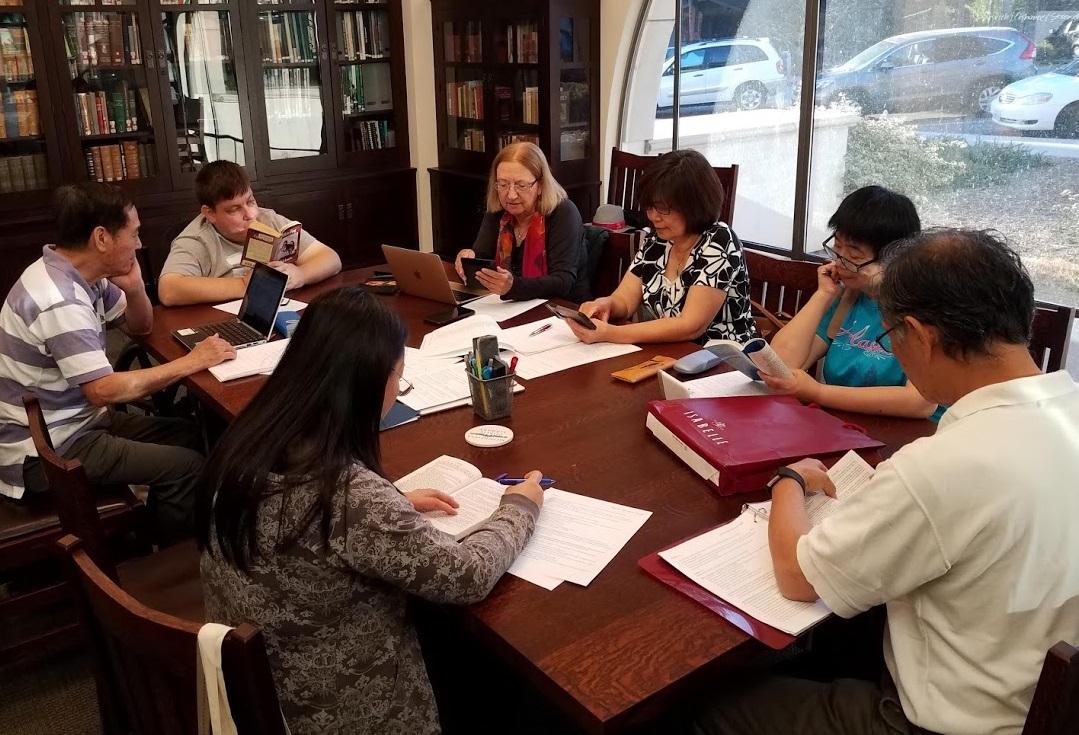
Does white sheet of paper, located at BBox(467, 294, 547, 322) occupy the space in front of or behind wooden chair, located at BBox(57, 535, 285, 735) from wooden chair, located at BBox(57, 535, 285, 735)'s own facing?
in front

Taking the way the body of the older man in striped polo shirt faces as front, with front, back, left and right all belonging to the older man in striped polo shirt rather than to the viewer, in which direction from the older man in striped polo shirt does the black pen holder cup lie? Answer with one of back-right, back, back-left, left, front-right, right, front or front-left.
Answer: front-right

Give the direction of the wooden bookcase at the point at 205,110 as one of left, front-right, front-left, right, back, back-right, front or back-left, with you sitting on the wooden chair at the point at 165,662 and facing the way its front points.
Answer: front-left

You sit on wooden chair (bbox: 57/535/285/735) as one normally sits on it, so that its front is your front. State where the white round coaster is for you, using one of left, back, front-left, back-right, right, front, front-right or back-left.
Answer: front

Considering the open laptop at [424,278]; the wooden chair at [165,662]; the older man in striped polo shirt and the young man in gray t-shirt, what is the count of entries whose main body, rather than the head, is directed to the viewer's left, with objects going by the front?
0

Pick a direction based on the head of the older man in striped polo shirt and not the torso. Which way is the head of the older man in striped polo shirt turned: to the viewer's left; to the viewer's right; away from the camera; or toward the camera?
to the viewer's right

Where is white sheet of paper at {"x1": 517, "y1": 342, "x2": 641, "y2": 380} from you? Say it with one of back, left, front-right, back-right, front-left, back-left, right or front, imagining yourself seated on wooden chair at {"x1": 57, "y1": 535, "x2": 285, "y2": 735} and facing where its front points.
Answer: front

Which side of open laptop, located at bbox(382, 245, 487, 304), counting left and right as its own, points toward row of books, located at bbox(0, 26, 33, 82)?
left

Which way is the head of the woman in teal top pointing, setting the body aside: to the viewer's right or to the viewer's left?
to the viewer's left

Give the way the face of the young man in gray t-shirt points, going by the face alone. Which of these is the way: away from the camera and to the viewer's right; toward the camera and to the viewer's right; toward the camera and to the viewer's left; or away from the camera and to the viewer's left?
toward the camera and to the viewer's right

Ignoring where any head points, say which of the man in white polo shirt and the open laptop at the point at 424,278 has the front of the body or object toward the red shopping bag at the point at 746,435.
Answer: the man in white polo shirt

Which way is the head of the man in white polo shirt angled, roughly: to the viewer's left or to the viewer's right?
to the viewer's left

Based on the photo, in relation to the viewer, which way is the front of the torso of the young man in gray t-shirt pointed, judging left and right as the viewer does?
facing the viewer and to the right of the viewer

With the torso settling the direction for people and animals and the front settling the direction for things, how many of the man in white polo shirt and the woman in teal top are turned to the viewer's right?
0

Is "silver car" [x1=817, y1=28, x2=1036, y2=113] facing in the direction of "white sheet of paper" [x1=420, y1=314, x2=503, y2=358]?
no

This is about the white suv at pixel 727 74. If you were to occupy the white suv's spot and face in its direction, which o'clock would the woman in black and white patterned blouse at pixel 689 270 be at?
The woman in black and white patterned blouse is roughly at 9 o'clock from the white suv.

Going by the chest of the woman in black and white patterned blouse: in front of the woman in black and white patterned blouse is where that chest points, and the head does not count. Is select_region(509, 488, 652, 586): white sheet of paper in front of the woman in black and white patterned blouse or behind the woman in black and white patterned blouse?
in front

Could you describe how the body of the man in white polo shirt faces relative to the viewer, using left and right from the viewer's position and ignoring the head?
facing away from the viewer and to the left of the viewer
